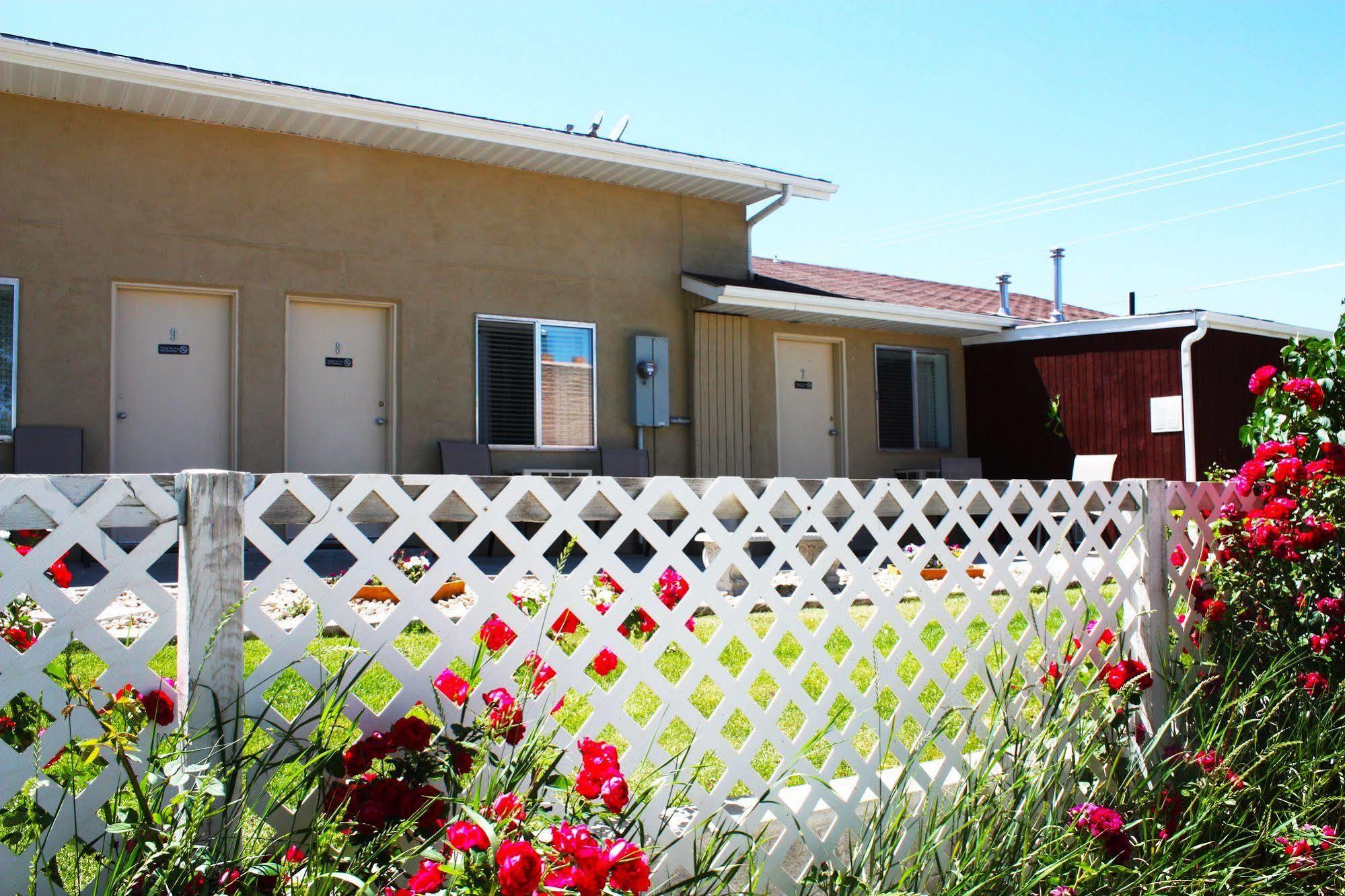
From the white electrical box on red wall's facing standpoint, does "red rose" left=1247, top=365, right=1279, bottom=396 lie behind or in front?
in front

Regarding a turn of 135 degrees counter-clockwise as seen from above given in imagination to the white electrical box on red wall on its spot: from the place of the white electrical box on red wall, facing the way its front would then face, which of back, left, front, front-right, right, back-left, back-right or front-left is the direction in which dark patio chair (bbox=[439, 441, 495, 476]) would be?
back

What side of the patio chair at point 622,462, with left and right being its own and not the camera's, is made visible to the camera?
front

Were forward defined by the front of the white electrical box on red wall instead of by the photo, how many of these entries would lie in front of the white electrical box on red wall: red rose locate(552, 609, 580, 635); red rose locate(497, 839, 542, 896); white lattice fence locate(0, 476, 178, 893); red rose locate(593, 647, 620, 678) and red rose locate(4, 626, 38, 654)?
5

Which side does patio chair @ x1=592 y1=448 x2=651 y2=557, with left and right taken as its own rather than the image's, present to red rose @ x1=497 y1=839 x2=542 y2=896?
front

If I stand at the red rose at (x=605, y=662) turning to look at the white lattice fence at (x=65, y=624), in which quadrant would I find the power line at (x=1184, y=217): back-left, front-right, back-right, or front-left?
back-right

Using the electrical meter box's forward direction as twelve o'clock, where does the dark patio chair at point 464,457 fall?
The dark patio chair is roughly at 2 o'clock from the electrical meter box.

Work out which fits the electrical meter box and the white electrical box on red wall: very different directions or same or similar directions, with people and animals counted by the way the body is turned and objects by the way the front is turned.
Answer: same or similar directions

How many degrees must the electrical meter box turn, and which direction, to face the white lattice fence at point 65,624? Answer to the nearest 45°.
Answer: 0° — it already faces it

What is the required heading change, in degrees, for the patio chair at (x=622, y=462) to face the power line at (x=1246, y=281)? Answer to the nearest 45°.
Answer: approximately 135° to its left

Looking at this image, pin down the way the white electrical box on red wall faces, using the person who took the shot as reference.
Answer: facing the viewer

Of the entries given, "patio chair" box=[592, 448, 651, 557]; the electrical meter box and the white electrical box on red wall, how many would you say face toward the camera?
3

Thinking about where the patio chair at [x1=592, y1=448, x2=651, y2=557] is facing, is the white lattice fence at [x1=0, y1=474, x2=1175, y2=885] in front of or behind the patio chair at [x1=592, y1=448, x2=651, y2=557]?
in front

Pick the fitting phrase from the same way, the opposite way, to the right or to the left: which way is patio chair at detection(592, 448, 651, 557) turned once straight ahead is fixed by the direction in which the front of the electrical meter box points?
the same way
